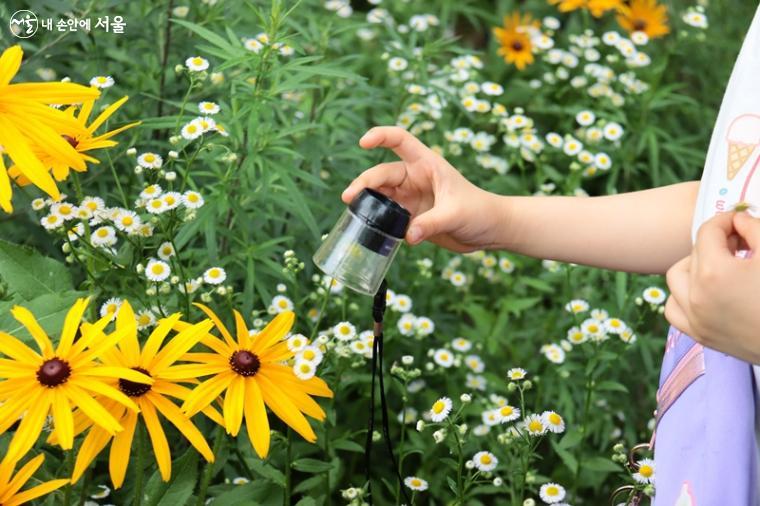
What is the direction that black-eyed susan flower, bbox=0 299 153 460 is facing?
toward the camera

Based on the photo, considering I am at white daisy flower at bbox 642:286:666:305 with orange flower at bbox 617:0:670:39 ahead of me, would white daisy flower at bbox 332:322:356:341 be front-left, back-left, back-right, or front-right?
back-left

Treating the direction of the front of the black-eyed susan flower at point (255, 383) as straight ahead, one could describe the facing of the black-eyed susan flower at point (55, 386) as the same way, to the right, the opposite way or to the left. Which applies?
the same way

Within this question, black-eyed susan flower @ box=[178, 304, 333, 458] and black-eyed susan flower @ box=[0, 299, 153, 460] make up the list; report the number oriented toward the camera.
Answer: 2

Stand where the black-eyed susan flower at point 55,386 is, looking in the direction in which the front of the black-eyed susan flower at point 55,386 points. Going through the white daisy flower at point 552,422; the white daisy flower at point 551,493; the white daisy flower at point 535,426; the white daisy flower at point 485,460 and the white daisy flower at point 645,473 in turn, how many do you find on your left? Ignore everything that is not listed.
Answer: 5

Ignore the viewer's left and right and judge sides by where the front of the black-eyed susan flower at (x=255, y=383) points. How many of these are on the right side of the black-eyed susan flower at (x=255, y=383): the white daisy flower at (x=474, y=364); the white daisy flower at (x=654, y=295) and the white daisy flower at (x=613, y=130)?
0

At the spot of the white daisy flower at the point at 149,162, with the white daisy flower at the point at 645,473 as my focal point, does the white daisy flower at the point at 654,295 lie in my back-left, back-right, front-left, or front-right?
front-left

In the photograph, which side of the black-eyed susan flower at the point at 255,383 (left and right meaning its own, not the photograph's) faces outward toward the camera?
front
